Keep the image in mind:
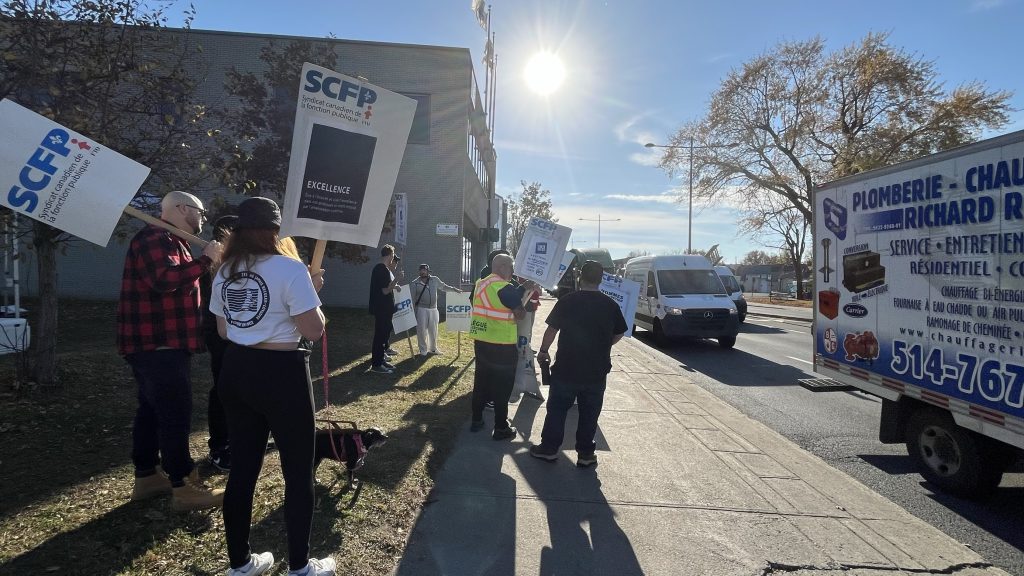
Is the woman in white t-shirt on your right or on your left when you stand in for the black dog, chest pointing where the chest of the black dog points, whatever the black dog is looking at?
on your right

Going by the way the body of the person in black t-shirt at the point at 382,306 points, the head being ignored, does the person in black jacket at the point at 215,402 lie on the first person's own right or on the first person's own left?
on the first person's own right

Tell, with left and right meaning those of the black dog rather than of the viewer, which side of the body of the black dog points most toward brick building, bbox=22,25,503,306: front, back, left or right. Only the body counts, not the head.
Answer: left

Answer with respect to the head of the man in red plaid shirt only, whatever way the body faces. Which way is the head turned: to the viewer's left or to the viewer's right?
to the viewer's right

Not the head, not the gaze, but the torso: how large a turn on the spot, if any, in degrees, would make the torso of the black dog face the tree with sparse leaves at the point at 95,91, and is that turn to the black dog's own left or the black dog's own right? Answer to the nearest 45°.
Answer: approximately 135° to the black dog's own left

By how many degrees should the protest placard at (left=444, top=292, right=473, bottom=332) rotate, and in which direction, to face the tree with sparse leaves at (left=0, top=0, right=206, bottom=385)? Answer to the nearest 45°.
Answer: approximately 45° to its right

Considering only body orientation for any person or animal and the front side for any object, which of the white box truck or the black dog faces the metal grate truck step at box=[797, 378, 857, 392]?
the black dog

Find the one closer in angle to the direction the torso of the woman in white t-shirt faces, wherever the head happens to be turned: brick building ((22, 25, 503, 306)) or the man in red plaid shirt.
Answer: the brick building

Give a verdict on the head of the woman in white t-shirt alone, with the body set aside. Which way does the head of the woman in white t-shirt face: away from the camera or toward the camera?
away from the camera

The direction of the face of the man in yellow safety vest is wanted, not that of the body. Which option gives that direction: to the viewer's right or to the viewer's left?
to the viewer's right

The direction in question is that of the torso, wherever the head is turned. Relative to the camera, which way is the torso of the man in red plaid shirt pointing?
to the viewer's right
